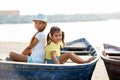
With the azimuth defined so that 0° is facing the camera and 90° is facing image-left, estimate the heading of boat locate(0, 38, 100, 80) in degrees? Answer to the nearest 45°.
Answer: approximately 270°

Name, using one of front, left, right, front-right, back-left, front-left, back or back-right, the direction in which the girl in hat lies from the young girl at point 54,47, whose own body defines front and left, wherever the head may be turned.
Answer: back

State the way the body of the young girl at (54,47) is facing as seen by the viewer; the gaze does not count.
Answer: to the viewer's right
